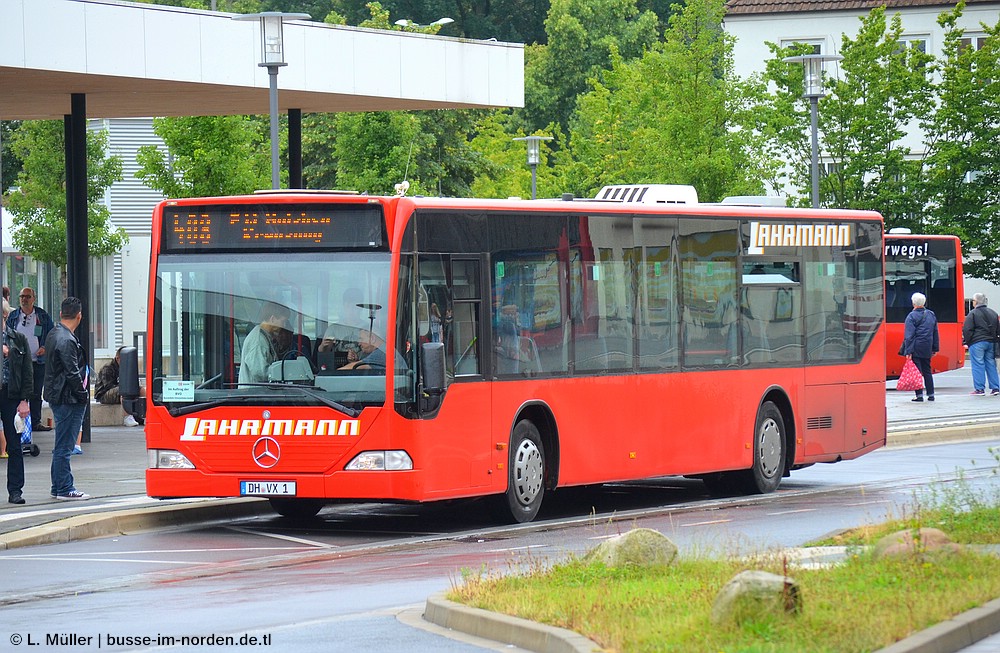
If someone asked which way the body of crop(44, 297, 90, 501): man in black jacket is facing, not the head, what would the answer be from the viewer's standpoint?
to the viewer's right

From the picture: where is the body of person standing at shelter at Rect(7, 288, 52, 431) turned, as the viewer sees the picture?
toward the camera

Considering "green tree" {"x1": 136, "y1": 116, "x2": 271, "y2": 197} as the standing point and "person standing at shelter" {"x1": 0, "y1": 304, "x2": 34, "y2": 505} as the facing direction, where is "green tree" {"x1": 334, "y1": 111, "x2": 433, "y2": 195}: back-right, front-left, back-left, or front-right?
back-left

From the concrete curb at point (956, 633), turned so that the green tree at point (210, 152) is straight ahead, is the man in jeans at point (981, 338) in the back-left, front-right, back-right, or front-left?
front-right

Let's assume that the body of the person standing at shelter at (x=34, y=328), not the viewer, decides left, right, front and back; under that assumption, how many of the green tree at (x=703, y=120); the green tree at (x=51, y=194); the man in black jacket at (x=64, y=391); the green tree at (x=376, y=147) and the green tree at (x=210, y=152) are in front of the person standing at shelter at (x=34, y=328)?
1

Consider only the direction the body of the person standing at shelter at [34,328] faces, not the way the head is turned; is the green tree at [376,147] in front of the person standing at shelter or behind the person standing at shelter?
behind

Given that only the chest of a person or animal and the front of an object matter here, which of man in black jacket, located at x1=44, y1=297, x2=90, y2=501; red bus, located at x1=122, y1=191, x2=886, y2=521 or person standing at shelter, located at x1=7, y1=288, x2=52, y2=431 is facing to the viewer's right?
the man in black jacket

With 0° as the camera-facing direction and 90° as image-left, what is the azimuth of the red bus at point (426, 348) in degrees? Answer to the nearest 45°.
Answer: approximately 45°

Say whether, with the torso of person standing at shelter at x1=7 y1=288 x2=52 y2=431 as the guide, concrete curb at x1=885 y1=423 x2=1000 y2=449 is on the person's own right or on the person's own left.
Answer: on the person's own left

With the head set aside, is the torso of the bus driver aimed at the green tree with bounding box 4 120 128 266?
no

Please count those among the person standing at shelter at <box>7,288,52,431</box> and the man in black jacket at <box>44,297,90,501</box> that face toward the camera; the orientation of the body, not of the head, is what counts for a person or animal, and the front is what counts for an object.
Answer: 1

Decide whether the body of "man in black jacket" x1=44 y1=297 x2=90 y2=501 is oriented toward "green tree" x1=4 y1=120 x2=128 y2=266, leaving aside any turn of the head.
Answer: no

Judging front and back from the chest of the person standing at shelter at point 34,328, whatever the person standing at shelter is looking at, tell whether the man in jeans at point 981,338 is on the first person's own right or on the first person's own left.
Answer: on the first person's own left

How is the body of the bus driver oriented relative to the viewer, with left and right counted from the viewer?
facing the viewer and to the left of the viewer

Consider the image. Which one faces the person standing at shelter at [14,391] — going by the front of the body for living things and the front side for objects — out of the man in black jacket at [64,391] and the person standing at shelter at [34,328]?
the person standing at shelter at [34,328]
